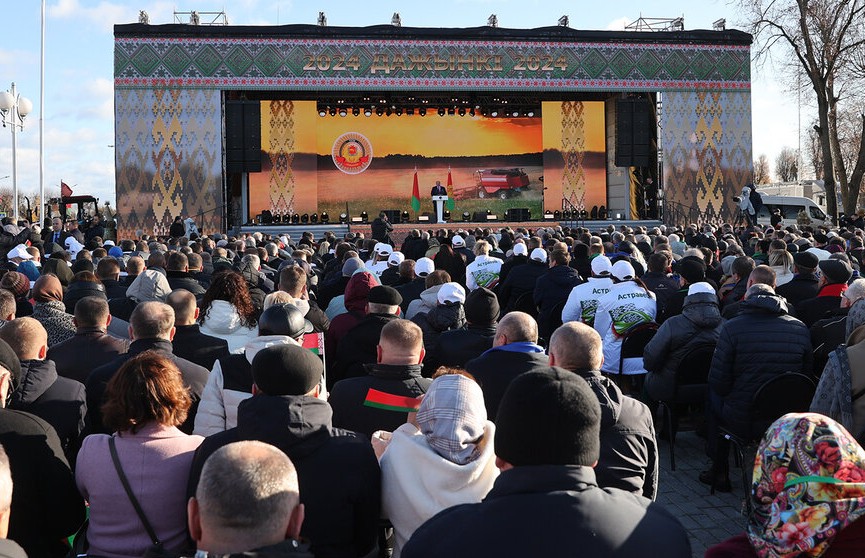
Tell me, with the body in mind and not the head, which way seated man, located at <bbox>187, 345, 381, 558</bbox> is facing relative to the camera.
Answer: away from the camera

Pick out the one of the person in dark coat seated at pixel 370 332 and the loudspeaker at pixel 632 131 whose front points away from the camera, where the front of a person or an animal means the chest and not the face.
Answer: the person in dark coat seated

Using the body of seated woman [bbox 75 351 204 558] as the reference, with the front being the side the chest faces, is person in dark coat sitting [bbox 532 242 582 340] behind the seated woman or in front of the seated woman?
in front

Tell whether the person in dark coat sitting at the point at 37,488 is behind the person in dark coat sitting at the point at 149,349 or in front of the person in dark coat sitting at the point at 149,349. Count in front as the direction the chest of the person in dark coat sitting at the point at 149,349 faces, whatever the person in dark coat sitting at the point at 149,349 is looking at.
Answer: behind

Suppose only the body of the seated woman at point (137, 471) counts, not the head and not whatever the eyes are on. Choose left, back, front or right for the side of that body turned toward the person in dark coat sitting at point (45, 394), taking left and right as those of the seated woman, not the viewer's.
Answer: front

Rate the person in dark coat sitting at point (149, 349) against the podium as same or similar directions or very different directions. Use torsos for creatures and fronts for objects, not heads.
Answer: very different directions

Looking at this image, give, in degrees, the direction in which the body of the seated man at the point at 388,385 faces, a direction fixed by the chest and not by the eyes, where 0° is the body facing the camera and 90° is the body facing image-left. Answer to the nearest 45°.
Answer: approximately 180°

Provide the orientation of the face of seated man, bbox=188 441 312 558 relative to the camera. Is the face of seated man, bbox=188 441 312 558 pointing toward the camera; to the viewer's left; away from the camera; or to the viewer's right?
away from the camera

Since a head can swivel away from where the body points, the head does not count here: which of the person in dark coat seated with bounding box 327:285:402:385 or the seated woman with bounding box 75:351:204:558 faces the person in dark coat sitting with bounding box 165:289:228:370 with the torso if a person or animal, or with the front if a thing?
the seated woman

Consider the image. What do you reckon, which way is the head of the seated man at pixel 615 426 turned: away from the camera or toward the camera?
away from the camera

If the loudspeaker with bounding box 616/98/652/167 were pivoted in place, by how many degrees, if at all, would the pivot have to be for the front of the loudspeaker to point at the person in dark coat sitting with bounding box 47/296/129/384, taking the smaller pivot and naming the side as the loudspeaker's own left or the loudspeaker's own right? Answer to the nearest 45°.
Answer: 0° — it already faces them

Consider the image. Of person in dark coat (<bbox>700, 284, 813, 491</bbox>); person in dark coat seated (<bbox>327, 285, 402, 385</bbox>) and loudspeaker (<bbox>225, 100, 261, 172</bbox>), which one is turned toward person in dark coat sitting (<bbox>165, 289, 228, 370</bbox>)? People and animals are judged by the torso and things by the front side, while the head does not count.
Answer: the loudspeaker

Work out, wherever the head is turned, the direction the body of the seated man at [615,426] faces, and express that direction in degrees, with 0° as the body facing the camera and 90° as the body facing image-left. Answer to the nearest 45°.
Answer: approximately 180°

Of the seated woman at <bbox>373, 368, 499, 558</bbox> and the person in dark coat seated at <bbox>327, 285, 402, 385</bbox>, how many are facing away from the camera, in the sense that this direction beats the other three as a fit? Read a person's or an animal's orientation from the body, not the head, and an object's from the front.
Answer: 2

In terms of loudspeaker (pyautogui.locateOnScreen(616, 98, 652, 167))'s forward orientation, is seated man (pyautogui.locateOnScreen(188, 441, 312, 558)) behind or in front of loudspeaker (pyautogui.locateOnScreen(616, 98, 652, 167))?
in front
